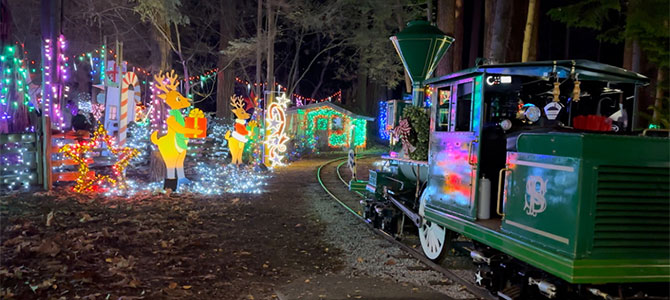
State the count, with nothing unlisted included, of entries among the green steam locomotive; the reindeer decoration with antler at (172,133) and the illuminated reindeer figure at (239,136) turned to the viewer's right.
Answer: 2

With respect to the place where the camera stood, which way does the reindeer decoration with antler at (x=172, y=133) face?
facing to the right of the viewer

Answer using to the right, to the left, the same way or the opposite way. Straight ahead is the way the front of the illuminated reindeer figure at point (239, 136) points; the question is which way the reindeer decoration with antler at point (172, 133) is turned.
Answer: the same way

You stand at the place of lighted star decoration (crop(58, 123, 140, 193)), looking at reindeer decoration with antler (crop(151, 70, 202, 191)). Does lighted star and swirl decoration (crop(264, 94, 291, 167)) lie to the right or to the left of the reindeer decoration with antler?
left

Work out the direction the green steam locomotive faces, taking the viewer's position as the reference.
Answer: facing away from the viewer and to the left of the viewer

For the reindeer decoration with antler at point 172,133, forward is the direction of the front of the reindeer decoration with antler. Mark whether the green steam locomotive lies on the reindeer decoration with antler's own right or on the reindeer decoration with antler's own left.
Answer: on the reindeer decoration with antler's own right

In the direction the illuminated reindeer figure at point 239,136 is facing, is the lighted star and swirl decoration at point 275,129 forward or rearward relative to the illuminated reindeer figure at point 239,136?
forward

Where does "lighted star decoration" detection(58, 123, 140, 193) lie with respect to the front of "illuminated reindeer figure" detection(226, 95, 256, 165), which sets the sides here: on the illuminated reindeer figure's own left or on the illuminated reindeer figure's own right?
on the illuminated reindeer figure's own right

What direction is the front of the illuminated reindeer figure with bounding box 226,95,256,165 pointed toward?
to the viewer's right

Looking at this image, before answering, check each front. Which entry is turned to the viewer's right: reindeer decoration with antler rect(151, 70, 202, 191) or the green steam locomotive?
the reindeer decoration with antler

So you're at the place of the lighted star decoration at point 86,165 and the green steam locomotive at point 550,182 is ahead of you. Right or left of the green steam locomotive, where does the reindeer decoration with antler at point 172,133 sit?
left

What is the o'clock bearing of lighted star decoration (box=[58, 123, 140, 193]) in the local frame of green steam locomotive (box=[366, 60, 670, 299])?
The lighted star decoration is roughly at 11 o'clock from the green steam locomotive.

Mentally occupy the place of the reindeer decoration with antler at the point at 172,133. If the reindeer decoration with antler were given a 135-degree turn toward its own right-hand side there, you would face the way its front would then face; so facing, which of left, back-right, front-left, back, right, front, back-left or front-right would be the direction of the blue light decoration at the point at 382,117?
back

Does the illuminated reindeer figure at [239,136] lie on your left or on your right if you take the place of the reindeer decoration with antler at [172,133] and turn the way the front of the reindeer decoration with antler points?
on your left
